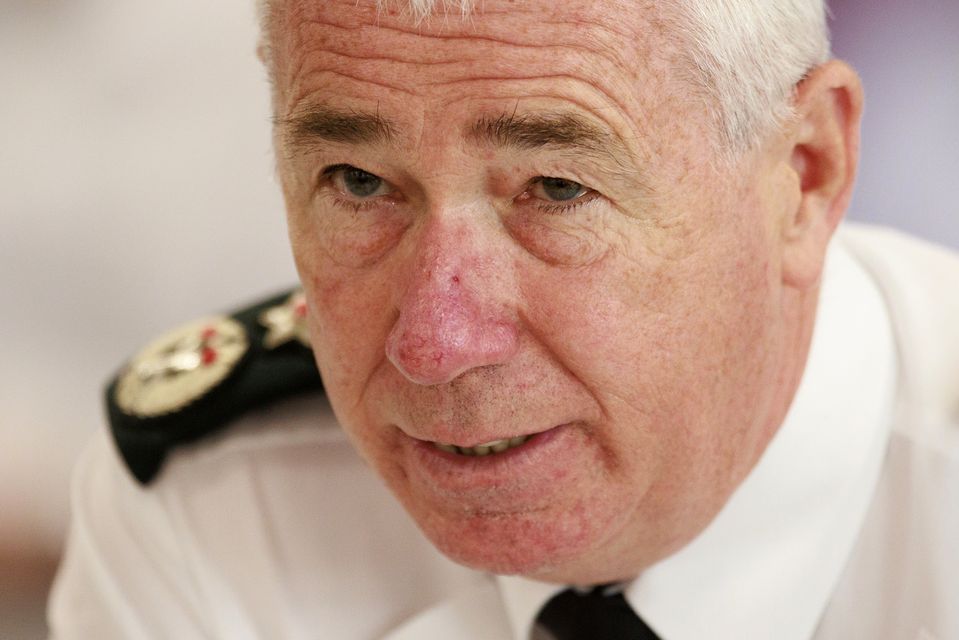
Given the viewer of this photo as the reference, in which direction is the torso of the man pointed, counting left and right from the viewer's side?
facing the viewer and to the left of the viewer

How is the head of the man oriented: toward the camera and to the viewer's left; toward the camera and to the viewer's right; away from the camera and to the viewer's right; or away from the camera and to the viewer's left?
toward the camera and to the viewer's left
